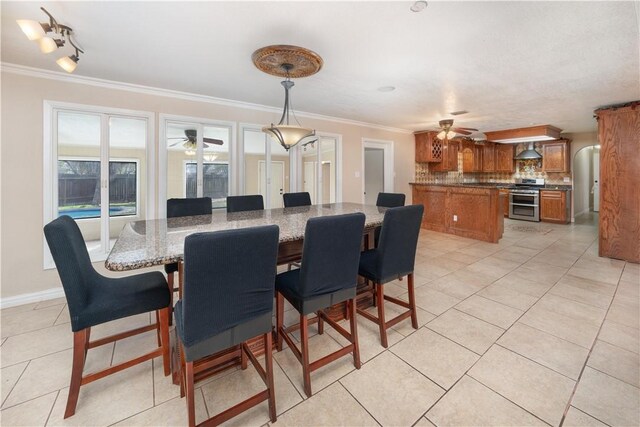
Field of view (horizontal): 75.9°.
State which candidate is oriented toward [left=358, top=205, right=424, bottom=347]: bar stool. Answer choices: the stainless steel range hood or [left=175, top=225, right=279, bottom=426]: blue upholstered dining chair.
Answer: the stainless steel range hood

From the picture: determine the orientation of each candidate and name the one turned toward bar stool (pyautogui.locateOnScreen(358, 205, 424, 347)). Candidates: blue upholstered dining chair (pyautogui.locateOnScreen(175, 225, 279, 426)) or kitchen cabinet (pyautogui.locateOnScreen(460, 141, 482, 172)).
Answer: the kitchen cabinet

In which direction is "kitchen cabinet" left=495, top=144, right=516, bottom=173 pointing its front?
toward the camera

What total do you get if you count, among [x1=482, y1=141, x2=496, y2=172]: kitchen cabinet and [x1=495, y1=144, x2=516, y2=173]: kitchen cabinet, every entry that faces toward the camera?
2

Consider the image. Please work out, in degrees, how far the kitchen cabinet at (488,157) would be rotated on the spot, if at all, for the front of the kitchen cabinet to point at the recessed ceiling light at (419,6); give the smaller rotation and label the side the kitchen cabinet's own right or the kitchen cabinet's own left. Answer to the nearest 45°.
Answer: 0° — it already faces it

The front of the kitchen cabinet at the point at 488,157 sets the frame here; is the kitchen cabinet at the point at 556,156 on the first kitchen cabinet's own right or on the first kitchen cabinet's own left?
on the first kitchen cabinet's own left

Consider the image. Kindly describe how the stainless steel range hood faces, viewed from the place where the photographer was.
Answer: facing the viewer

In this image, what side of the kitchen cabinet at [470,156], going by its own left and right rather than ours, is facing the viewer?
front

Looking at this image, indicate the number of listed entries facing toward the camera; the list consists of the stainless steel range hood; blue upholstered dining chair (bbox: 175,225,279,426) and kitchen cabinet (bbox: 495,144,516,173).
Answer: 2

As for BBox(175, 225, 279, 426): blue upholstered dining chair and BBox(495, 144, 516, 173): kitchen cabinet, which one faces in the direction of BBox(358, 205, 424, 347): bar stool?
the kitchen cabinet
